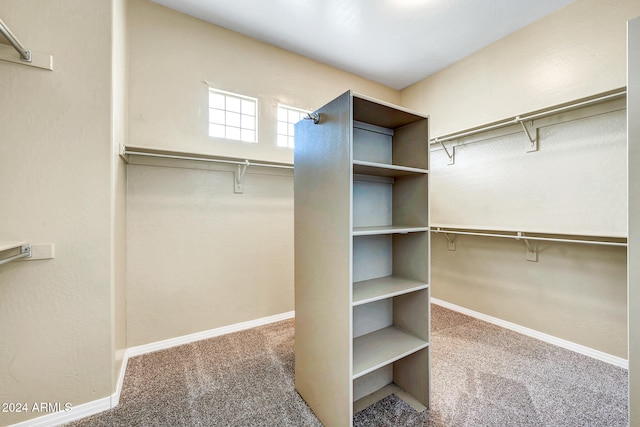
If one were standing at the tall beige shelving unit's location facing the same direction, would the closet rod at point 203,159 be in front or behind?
behind

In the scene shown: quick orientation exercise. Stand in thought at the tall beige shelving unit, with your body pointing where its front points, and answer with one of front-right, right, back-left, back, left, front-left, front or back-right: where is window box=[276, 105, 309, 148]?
back

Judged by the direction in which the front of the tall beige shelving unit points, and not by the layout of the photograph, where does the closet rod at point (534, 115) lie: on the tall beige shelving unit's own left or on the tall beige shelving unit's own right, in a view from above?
on the tall beige shelving unit's own left

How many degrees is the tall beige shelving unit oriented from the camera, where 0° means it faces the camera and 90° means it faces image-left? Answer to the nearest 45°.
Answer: approximately 315°

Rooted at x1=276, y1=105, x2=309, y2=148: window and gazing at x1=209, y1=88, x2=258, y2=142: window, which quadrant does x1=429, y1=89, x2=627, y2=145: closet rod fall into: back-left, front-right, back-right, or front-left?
back-left

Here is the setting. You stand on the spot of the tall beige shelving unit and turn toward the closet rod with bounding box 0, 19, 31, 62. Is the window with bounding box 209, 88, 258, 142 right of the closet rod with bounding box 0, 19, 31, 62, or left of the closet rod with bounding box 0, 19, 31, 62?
right

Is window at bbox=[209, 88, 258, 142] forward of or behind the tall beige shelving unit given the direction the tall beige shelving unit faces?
behind

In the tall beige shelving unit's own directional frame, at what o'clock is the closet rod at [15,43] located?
The closet rod is roughly at 4 o'clock from the tall beige shelving unit.
